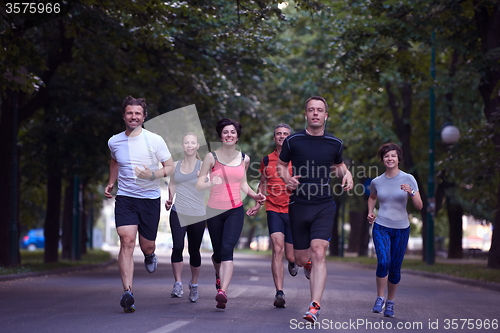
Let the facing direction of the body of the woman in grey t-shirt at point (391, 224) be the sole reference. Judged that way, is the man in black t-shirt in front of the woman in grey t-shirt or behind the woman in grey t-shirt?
in front

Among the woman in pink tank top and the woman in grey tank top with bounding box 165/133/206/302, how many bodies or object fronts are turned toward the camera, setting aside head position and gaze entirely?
2

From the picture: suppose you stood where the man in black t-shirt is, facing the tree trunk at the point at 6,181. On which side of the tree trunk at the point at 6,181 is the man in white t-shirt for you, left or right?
left

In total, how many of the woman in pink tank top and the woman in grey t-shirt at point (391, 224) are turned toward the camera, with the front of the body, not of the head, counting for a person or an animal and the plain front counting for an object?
2

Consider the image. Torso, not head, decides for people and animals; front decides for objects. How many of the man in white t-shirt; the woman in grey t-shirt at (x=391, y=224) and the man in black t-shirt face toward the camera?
3

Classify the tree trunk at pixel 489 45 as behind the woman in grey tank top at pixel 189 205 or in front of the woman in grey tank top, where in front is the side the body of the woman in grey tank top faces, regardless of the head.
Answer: behind
